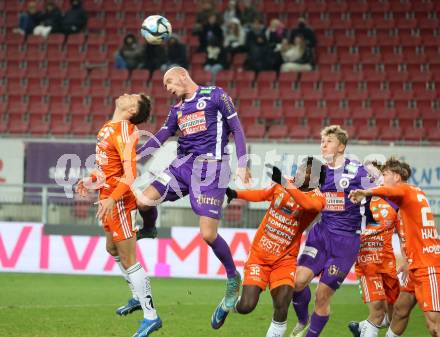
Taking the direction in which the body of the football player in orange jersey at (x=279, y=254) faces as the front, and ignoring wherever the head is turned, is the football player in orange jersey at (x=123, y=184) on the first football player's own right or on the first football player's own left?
on the first football player's own right

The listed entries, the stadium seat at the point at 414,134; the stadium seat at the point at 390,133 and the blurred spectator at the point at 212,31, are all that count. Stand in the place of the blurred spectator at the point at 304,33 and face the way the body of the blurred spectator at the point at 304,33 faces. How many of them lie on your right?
1

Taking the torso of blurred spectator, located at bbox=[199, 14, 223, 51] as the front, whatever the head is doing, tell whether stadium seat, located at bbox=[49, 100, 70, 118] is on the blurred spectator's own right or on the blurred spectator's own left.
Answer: on the blurred spectator's own right

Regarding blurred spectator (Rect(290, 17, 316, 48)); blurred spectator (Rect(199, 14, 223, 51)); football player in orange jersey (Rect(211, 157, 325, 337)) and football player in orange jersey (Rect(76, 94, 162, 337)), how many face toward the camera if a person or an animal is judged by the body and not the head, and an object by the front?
3

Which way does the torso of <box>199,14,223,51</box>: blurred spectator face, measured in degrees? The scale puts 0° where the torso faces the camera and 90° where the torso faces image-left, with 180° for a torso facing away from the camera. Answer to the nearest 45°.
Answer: approximately 0°

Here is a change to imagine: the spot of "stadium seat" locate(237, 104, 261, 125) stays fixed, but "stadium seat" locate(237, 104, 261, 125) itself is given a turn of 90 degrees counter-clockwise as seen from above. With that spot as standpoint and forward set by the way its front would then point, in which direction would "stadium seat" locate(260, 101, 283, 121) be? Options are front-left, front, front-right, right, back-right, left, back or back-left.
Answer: front

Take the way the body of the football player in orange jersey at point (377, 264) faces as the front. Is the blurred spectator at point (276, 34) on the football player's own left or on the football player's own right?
on the football player's own right

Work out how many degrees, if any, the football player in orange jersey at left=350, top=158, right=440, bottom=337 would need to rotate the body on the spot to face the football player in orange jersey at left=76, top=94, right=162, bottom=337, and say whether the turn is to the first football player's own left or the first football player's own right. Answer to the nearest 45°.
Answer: approximately 45° to the first football player's own left

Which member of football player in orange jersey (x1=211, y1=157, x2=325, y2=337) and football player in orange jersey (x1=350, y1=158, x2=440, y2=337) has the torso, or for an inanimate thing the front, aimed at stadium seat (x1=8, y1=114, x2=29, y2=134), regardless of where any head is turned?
football player in orange jersey (x1=350, y1=158, x2=440, y2=337)

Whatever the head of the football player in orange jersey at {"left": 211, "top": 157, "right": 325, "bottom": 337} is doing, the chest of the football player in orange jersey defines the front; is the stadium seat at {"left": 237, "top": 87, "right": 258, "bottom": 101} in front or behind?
behind
